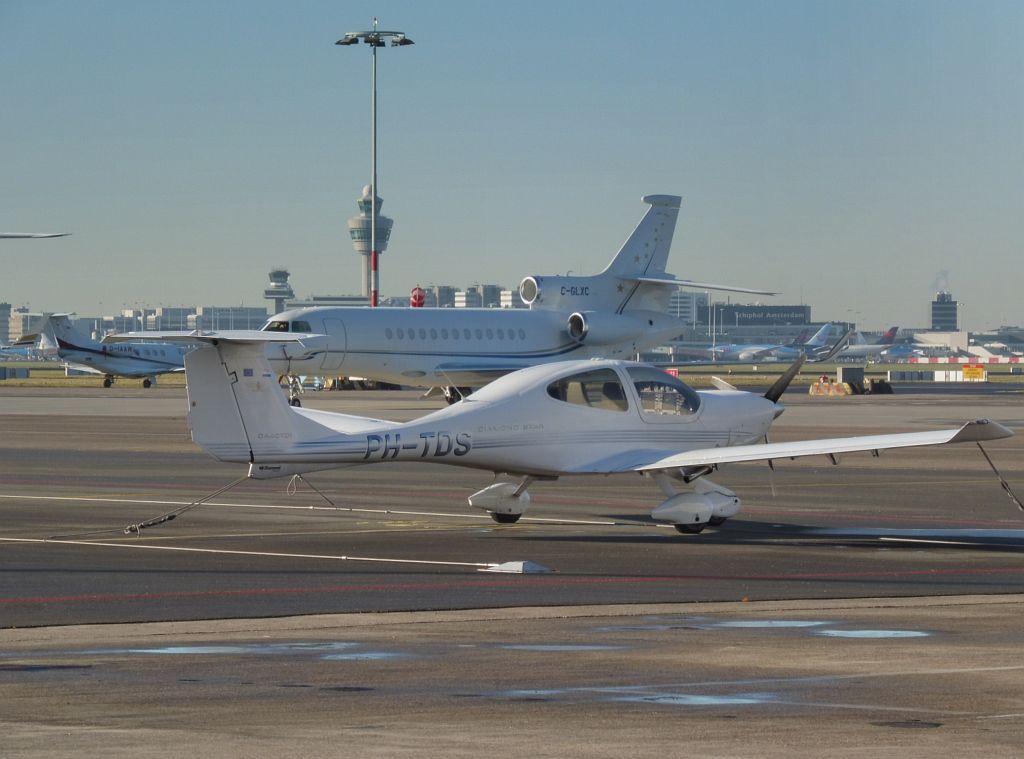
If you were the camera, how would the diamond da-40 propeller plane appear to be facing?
facing away from the viewer and to the right of the viewer
